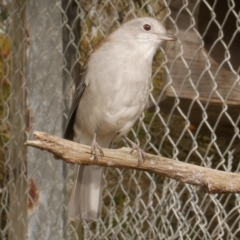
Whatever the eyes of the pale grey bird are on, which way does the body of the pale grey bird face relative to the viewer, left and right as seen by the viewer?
facing the viewer and to the right of the viewer

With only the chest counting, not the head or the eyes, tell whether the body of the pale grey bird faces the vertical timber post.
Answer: no
